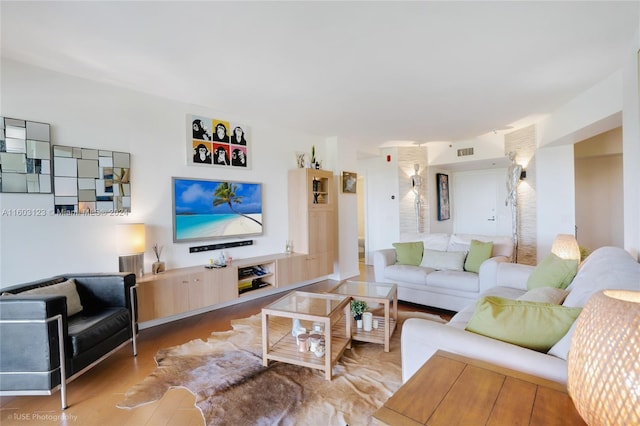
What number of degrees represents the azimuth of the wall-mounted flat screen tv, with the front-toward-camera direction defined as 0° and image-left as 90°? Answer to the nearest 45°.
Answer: approximately 315°

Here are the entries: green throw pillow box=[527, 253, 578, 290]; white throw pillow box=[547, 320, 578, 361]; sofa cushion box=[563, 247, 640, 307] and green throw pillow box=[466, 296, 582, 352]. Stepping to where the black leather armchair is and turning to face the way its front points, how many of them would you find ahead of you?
4

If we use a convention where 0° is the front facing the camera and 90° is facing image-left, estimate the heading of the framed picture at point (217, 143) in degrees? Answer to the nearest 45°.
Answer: approximately 315°

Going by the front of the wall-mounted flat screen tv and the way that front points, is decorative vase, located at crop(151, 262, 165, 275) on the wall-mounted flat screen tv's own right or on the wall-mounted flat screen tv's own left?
on the wall-mounted flat screen tv's own right

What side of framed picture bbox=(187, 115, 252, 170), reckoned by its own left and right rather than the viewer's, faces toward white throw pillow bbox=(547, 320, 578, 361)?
front

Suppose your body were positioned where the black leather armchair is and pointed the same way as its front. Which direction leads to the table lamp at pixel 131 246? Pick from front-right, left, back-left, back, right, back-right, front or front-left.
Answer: left

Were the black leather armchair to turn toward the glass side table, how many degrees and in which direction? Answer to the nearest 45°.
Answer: approximately 45° to its left

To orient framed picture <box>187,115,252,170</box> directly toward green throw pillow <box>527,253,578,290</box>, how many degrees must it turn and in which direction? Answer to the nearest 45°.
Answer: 0° — it already faces it
